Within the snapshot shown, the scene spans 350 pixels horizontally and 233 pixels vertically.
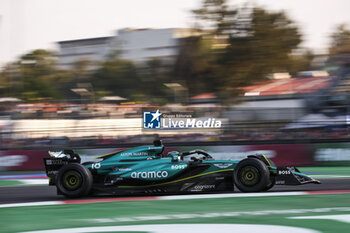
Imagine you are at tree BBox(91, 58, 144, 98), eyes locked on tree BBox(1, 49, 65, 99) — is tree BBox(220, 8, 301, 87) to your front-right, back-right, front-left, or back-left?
back-left

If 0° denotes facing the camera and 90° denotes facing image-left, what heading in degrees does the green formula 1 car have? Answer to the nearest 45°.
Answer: approximately 270°

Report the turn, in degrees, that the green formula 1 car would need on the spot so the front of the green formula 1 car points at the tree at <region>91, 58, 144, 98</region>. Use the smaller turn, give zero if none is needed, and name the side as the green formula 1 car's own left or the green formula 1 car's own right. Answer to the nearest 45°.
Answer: approximately 90° to the green formula 1 car's own left

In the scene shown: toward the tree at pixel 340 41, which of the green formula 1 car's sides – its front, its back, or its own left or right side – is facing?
left

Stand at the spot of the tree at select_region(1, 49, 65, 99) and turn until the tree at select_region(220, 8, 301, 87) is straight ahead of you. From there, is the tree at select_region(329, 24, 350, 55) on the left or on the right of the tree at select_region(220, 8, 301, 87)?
left

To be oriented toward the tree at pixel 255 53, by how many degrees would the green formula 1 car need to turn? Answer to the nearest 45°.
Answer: approximately 90° to its left
